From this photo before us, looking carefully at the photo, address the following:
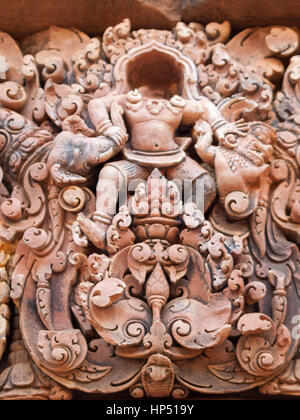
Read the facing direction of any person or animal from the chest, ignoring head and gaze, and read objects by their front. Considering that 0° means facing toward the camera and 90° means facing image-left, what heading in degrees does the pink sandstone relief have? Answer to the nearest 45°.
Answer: approximately 0°
